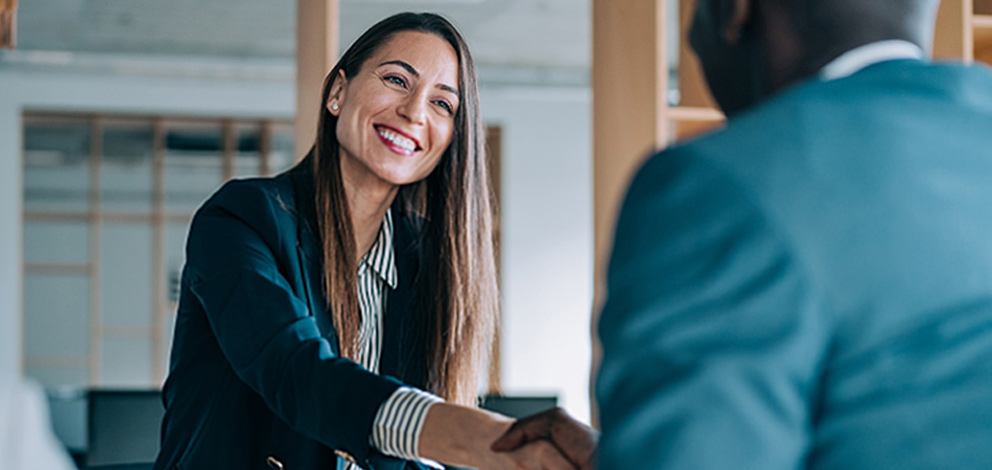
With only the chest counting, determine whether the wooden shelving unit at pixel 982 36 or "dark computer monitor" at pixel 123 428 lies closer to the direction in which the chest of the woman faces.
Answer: the wooden shelving unit

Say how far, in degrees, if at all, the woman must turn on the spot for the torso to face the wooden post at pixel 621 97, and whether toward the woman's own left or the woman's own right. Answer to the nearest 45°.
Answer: approximately 90° to the woman's own left

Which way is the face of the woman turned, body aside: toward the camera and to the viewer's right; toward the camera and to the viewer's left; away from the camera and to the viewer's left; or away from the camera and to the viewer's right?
toward the camera and to the viewer's right

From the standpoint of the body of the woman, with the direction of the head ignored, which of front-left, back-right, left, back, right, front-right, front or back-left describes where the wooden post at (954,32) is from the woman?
left

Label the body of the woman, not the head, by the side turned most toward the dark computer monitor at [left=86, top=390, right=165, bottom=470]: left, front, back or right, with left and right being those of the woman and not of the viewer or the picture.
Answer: back

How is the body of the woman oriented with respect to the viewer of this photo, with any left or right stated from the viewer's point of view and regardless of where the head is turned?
facing the viewer and to the right of the viewer

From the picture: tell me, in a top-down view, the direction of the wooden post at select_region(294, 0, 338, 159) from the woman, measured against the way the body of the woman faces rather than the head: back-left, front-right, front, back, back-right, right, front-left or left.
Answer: back-left

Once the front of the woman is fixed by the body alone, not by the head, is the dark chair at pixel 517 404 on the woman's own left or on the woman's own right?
on the woman's own left

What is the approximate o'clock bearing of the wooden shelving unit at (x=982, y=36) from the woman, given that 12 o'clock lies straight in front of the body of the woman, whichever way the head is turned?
The wooden shelving unit is roughly at 9 o'clock from the woman.

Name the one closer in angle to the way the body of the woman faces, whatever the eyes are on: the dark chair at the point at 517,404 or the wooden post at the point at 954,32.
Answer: the wooden post
